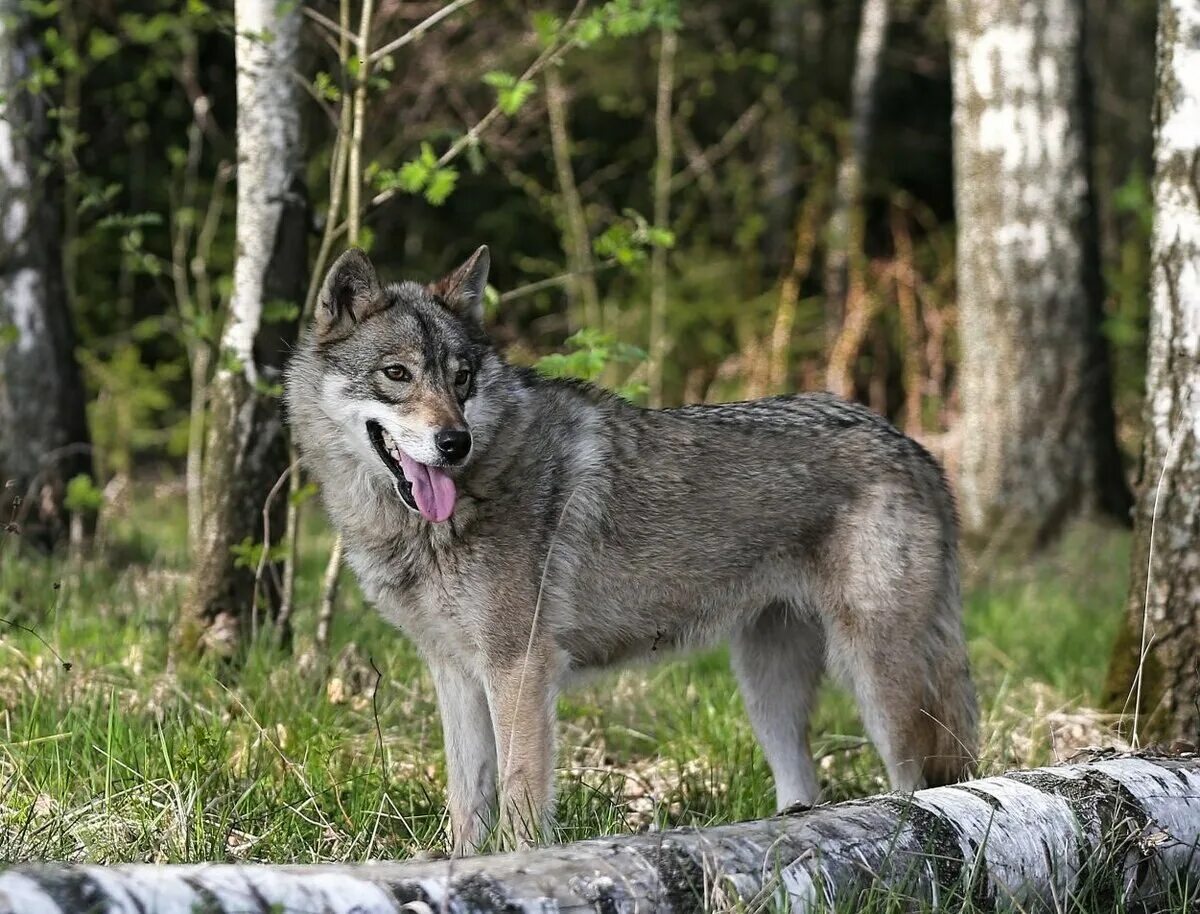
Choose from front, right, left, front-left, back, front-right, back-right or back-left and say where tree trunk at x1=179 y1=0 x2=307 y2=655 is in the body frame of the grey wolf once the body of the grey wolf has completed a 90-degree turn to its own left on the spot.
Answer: back

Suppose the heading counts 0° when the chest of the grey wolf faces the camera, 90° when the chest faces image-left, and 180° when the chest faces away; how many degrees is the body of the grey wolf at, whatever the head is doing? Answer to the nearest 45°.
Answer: approximately 45°

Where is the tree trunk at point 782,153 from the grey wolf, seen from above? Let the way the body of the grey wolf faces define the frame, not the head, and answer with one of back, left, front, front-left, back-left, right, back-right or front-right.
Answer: back-right

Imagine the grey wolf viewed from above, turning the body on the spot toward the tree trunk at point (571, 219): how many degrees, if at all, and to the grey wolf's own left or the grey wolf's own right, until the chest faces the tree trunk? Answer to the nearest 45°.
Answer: approximately 135° to the grey wolf's own right

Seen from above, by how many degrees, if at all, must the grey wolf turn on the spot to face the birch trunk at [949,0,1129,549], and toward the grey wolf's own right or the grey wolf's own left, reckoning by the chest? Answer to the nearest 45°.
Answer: approximately 180°

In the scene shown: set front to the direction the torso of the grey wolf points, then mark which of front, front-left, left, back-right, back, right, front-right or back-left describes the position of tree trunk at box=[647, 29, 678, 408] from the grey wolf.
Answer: back-right

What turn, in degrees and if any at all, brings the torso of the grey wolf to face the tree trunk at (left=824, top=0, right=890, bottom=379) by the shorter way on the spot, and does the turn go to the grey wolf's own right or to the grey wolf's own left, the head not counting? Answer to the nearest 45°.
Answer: approximately 135° to the grey wolf's own right

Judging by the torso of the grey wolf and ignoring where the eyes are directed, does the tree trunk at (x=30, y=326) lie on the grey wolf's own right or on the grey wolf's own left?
on the grey wolf's own right

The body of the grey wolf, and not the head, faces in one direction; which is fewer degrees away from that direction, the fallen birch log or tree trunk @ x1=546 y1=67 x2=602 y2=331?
the fallen birch log
